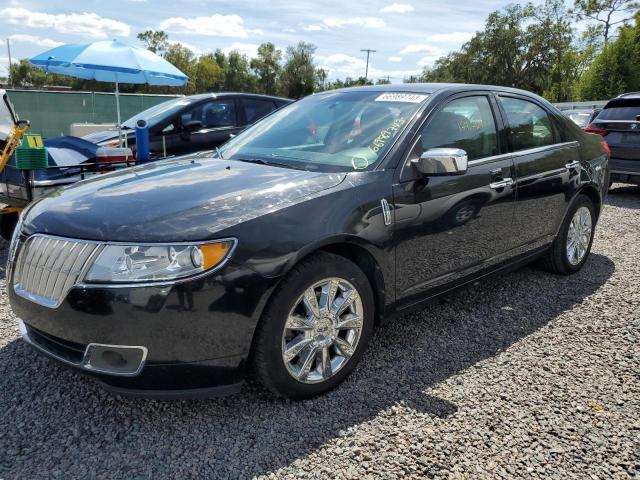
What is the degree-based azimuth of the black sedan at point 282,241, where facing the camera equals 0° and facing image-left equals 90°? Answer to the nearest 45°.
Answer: approximately 45°

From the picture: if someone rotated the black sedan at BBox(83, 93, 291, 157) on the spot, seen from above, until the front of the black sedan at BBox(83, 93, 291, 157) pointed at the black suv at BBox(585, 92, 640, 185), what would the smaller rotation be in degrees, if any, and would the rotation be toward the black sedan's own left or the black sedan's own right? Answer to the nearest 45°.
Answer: approximately 135° to the black sedan's own left

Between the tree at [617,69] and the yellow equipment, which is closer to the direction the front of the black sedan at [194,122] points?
the yellow equipment

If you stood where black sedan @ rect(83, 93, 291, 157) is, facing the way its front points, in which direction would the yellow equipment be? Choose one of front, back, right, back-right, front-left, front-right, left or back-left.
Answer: front

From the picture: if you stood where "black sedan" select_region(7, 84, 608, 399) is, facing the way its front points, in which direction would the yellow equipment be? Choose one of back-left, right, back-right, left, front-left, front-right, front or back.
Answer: right

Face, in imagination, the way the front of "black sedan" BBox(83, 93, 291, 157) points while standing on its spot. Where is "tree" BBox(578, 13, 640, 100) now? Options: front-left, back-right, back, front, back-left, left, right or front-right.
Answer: back

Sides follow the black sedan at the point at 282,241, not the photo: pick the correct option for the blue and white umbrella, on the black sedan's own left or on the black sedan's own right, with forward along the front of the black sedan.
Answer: on the black sedan's own right

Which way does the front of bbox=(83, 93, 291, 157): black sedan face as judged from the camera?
facing the viewer and to the left of the viewer

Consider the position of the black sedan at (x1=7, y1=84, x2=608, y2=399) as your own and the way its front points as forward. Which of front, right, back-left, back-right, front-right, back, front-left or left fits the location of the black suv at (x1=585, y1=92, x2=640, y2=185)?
back

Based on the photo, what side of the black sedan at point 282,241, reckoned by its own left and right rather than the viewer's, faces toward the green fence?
right
